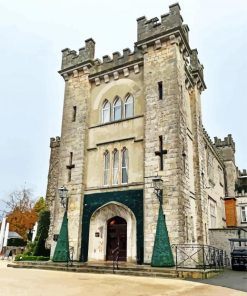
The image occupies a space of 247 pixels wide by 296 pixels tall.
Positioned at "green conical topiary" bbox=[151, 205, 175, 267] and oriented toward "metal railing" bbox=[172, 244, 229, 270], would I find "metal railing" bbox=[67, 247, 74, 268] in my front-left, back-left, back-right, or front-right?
back-left

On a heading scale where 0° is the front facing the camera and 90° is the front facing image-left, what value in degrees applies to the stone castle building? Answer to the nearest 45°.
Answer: approximately 45°

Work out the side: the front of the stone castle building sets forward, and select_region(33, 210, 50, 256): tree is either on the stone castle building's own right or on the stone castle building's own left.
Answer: on the stone castle building's own right
